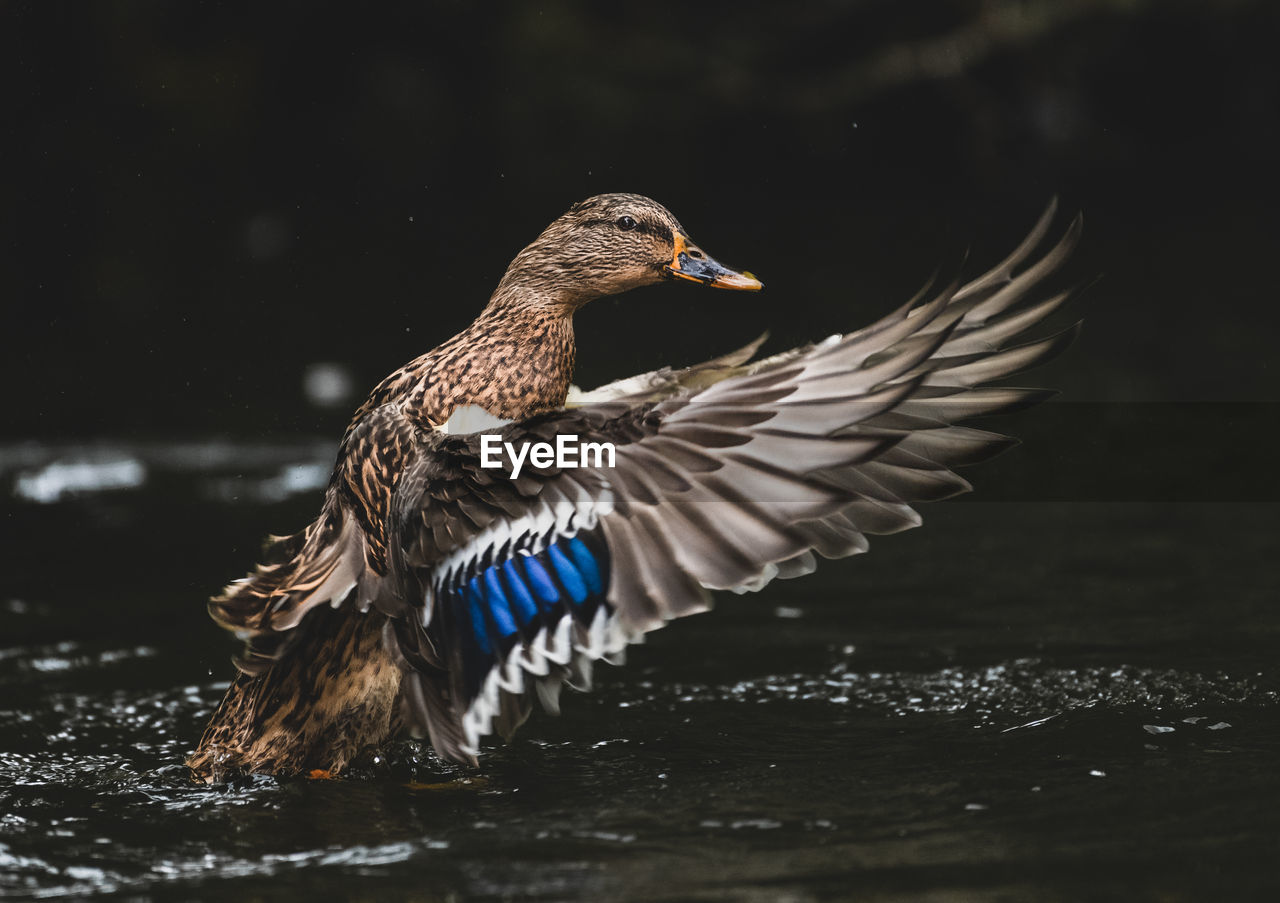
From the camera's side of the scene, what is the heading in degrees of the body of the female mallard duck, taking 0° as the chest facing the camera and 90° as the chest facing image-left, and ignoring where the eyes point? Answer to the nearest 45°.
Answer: approximately 270°
